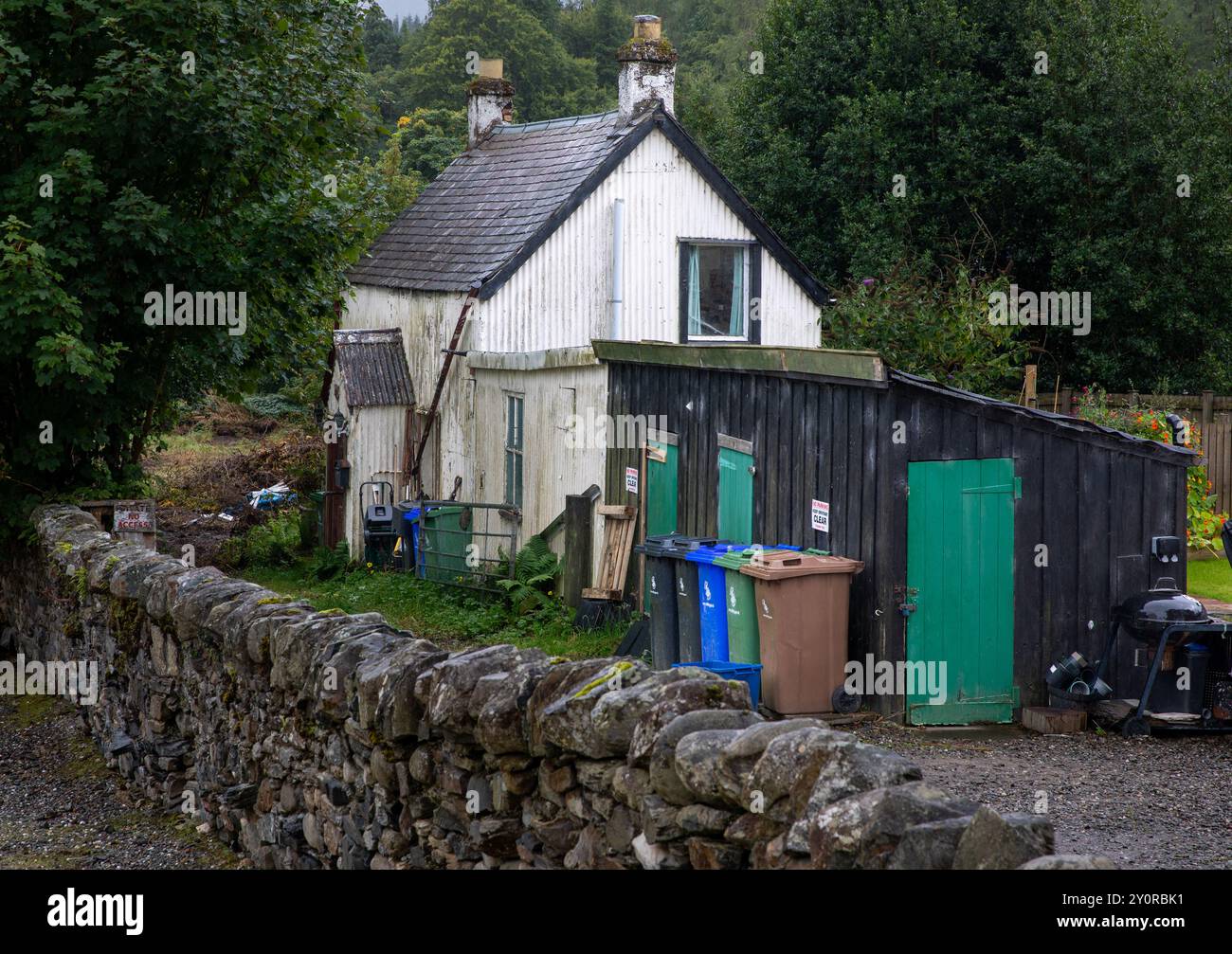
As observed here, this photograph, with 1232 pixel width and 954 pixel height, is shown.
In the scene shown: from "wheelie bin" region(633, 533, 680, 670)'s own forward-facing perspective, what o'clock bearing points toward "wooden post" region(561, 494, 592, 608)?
The wooden post is roughly at 4 o'clock from the wheelie bin.

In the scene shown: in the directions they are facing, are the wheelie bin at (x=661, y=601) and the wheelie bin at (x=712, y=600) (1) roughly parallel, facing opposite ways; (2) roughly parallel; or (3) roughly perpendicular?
roughly parallel

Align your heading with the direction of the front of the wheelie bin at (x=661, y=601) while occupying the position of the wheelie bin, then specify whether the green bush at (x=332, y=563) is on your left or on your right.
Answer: on your right

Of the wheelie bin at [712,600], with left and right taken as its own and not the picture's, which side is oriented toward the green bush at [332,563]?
right

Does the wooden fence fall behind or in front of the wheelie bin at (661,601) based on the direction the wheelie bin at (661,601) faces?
behind

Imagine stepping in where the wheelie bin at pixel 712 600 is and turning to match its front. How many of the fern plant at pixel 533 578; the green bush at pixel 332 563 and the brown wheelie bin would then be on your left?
1

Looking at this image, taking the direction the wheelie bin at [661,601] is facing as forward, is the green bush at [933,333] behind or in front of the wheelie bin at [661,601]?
behind

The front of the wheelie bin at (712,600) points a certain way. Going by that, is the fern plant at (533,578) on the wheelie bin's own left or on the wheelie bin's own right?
on the wheelie bin's own right

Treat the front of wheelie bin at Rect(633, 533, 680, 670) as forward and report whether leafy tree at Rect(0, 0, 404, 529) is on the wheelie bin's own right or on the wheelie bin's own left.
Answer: on the wheelie bin's own right

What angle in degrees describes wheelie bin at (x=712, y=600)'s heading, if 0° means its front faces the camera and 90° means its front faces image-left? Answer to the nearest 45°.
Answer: approximately 45°

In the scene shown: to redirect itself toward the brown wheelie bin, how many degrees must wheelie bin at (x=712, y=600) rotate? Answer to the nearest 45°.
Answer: approximately 90° to its left

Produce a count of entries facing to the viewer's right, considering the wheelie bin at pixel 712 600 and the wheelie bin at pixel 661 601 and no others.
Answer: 0

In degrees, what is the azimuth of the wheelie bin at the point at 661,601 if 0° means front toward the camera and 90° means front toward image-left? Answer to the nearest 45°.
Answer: approximately 45°
